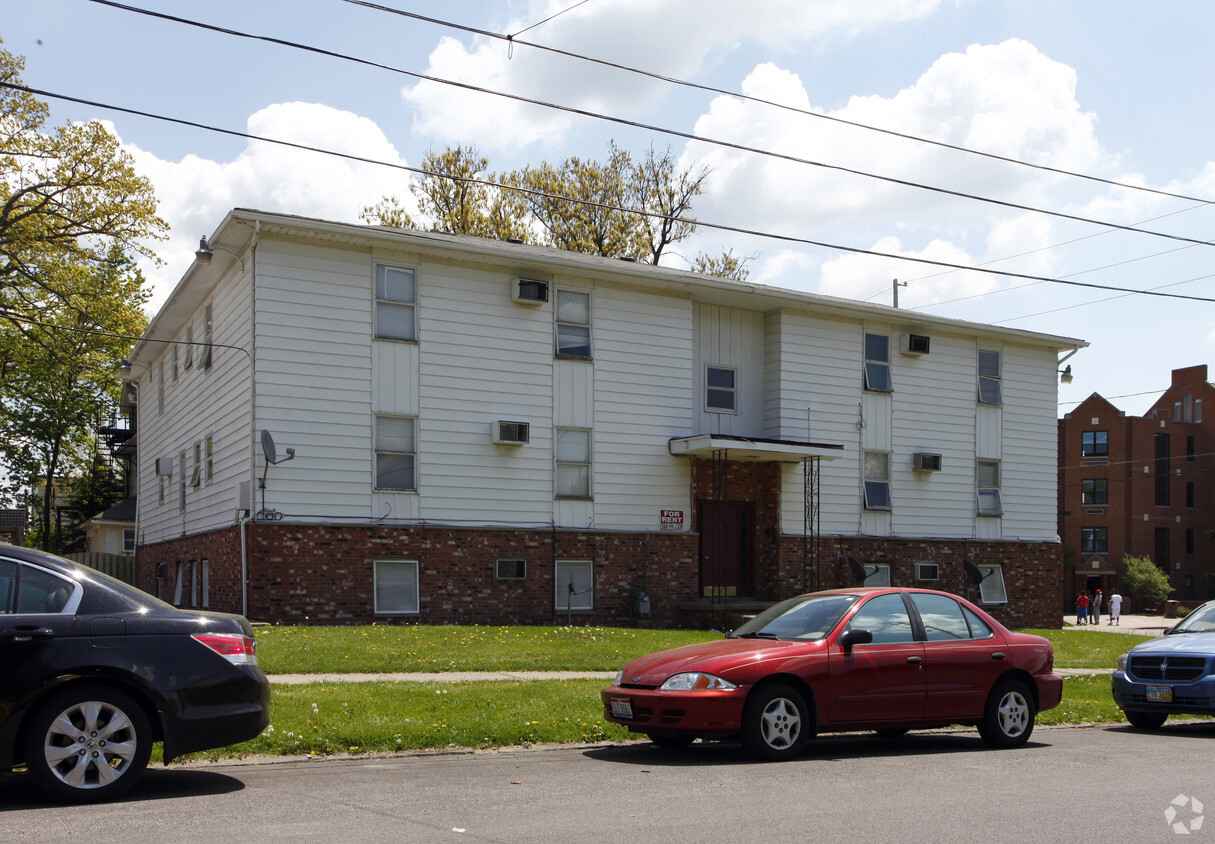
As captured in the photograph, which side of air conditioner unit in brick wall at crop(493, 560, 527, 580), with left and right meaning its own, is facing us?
front

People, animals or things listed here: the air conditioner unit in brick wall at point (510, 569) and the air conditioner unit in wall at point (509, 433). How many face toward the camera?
2

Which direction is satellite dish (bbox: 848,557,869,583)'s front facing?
to the viewer's right

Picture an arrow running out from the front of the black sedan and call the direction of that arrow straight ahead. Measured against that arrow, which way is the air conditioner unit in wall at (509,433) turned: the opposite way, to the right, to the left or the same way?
to the left

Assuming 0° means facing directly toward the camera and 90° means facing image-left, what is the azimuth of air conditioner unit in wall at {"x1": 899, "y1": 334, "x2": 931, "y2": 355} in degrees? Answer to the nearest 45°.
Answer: approximately 315°

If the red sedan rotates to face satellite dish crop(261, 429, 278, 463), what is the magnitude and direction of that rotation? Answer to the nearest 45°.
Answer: approximately 90° to its right

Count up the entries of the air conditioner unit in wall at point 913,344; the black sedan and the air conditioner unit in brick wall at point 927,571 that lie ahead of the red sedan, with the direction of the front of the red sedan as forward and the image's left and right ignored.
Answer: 1

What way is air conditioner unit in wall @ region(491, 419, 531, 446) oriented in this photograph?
toward the camera

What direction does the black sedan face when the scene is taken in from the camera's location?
facing to the left of the viewer

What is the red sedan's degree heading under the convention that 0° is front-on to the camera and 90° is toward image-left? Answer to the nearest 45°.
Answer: approximately 45°

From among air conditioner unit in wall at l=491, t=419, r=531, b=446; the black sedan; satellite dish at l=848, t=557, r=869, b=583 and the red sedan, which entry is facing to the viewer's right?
the satellite dish

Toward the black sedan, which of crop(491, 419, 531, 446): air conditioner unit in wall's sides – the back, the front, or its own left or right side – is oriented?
front

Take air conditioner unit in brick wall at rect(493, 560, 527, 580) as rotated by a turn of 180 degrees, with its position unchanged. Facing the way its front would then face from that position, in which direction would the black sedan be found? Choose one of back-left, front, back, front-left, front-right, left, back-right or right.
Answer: back
